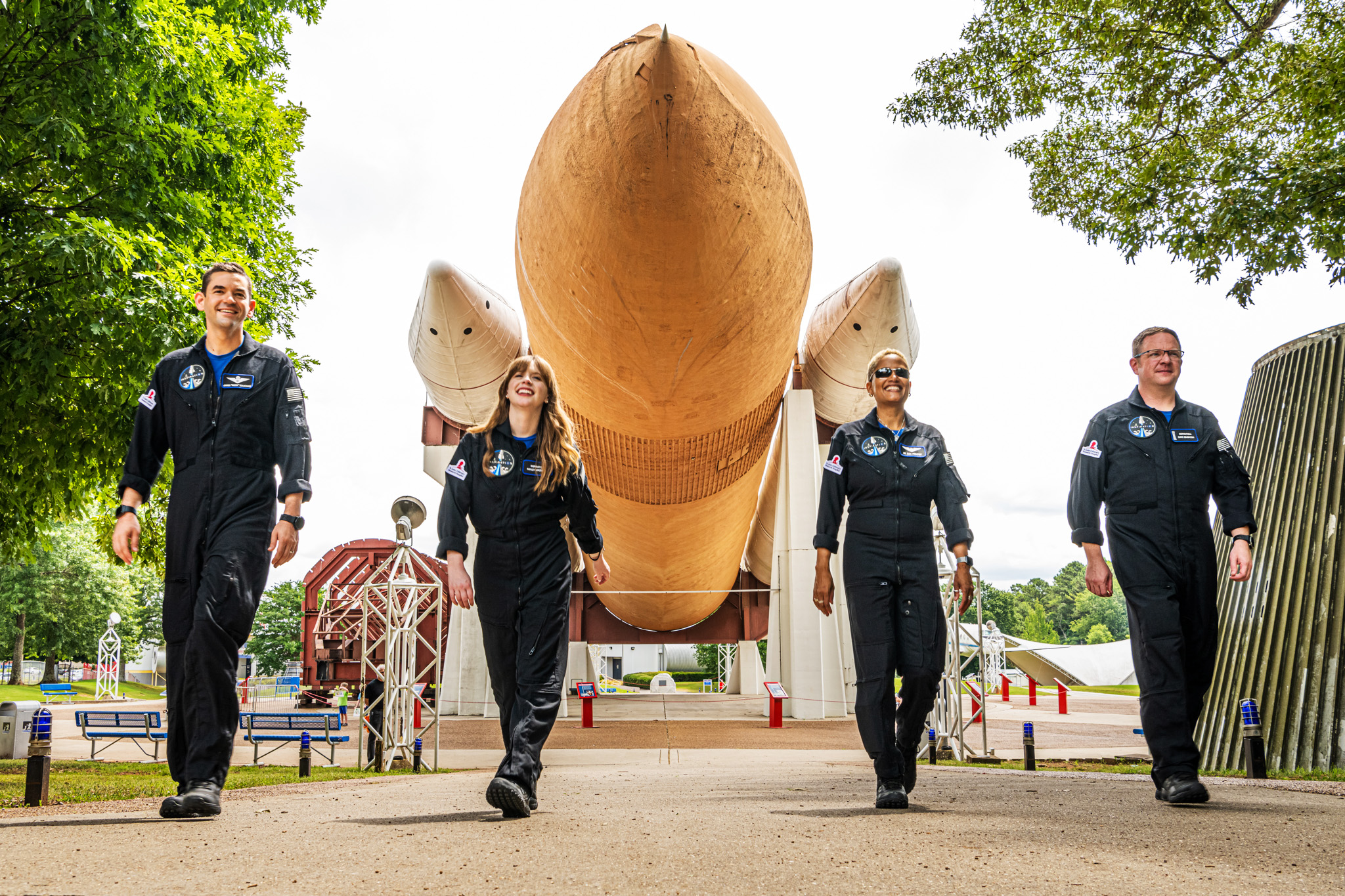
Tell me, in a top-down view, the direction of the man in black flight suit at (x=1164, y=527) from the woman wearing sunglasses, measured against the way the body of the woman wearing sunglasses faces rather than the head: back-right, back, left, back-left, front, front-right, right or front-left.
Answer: left

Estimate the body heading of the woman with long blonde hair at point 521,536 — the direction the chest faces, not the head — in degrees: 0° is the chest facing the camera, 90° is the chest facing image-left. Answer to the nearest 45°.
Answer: approximately 0°

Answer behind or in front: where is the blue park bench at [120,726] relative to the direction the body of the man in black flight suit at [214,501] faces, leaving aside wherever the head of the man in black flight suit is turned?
behind

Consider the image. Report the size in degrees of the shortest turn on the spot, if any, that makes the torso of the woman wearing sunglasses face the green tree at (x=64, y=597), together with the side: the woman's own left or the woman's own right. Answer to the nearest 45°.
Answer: approximately 135° to the woman's own right
